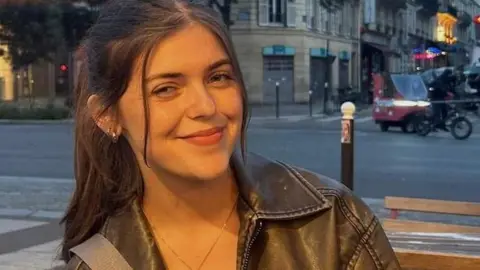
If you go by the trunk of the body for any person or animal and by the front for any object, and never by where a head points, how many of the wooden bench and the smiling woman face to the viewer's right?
0

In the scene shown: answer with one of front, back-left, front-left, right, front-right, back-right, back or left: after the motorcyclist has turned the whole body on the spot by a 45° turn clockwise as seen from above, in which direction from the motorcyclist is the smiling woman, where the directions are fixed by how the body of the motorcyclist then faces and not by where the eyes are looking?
front-right

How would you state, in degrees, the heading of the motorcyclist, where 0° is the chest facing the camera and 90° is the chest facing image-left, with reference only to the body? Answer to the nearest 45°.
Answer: approximately 270°

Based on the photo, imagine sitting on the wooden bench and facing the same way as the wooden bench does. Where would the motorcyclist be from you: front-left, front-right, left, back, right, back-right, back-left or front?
back

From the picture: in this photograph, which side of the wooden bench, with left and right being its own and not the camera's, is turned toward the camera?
front

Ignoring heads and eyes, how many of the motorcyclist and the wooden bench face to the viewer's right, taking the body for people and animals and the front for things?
1
